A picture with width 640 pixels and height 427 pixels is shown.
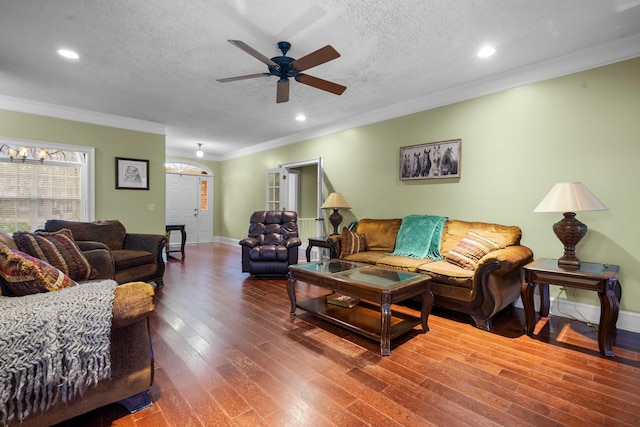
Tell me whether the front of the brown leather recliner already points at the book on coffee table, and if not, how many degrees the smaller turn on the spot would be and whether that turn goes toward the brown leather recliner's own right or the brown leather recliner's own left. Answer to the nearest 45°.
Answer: approximately 45° to the brown leather recliner's own left

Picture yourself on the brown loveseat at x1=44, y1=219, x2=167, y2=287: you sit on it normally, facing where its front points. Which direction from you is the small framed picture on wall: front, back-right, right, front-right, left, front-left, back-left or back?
back-left

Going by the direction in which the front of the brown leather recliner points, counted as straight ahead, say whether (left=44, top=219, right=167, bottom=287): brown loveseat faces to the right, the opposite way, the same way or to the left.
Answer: to the left

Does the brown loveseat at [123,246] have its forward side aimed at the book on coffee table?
yes

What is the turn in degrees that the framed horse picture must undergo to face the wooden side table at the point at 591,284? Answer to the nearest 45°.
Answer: approximately 90° to its left

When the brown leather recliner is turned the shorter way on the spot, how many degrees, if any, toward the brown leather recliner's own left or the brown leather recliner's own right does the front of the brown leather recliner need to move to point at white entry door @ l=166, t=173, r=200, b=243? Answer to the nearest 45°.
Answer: approximately 135° to the brown leather recliner's own right

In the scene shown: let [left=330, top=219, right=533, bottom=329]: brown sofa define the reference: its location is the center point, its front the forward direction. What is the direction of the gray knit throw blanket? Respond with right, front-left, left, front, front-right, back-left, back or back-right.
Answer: front

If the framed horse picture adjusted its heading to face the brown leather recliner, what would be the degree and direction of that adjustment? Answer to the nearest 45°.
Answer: approximately 45° to its right

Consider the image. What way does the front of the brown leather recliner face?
toward the camera

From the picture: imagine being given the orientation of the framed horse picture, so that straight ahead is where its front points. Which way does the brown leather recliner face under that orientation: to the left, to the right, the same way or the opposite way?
to the left

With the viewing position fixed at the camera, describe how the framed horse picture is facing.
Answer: facing the viewer and to the left of the viewer

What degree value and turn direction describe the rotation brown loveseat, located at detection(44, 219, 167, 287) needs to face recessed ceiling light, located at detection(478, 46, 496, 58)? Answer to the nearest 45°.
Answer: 0° — it already faces it

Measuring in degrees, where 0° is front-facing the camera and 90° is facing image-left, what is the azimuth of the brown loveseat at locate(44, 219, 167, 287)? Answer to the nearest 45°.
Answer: approximately 315°

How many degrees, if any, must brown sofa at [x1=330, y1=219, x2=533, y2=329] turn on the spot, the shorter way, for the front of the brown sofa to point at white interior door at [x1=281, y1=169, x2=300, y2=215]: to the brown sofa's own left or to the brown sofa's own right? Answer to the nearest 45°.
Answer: approximately 90° to the brown sofa's own right

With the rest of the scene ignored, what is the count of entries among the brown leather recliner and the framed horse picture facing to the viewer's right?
0

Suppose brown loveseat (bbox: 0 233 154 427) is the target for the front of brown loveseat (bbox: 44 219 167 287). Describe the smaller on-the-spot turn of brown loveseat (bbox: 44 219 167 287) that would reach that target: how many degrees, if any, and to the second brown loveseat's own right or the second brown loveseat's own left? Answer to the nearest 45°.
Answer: approximately 45° to the second brown loveseat's own right
